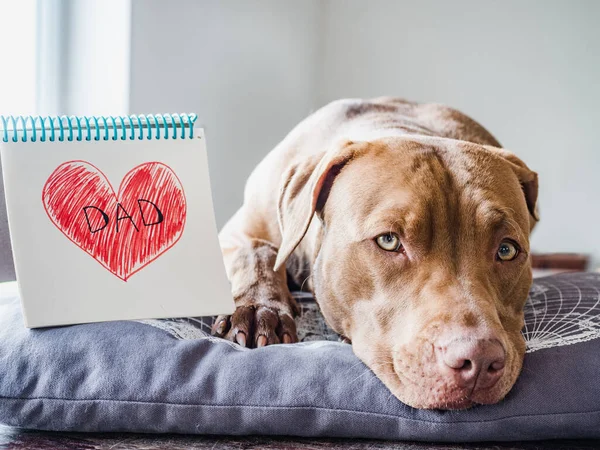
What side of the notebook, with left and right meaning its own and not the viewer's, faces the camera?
front

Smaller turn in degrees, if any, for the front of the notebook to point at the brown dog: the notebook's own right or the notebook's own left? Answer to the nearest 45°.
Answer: approximately 90° to the notebook's own left
